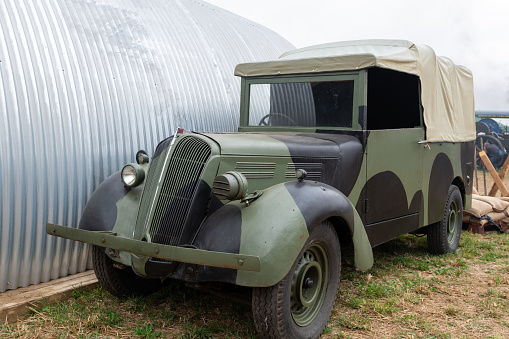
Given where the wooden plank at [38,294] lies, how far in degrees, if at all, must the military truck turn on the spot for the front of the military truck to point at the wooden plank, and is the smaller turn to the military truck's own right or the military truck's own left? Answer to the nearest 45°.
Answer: approximately 45° to the military truck's own right

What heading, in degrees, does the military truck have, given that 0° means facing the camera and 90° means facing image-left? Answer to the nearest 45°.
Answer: approximately 45°
